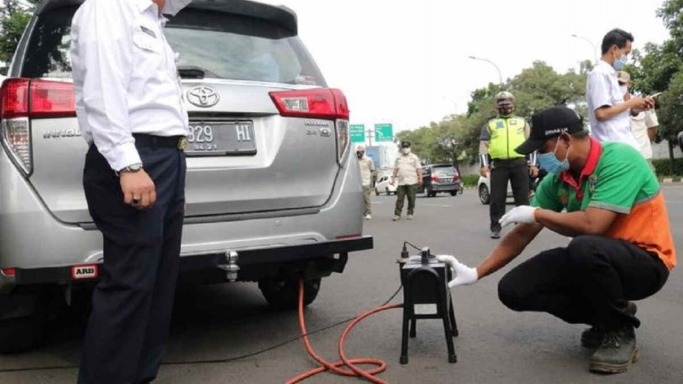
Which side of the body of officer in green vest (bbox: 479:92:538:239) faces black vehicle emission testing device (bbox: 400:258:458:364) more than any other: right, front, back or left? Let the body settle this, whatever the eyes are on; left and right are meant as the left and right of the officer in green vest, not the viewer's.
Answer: front

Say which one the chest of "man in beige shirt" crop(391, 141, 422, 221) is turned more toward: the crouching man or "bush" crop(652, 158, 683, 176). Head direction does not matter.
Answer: the crouching man

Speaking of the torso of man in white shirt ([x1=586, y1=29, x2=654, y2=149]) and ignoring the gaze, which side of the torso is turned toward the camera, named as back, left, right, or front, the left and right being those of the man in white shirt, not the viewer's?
right

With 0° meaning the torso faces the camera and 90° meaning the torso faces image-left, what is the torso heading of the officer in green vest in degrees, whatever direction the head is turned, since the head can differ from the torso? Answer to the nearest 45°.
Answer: approximately 0°

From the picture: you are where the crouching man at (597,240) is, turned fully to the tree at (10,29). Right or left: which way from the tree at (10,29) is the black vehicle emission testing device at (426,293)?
left

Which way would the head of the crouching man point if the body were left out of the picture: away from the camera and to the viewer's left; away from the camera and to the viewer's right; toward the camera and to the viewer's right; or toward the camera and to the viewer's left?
toward the camera and to the viewer's left

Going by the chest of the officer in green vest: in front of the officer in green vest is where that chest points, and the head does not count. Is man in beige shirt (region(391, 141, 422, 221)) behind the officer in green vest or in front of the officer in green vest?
behind

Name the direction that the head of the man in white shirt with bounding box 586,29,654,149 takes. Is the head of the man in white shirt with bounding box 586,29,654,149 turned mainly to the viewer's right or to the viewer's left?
to the viewer's right

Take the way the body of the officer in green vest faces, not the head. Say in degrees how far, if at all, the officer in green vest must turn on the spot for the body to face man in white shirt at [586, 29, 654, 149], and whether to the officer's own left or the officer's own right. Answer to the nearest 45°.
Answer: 0° — they already face them

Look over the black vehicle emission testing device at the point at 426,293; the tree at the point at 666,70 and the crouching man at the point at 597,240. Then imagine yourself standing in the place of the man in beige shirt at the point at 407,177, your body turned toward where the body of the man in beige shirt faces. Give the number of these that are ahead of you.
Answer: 2

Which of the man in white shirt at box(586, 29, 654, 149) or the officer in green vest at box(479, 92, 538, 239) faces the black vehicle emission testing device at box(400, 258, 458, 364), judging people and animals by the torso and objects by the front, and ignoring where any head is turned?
the officer in green vest
